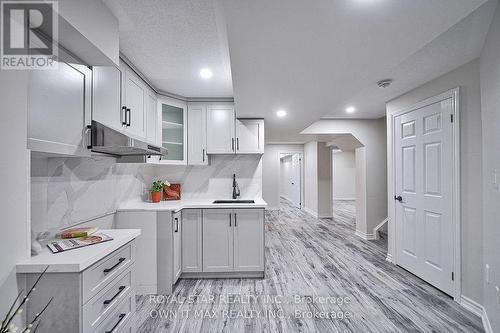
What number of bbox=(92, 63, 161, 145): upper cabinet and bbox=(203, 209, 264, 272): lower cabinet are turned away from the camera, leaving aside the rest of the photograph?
0

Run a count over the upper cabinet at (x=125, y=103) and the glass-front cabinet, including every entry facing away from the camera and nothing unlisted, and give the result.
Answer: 0

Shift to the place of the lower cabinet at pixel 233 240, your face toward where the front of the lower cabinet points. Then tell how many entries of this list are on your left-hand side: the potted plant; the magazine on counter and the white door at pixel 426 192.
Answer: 1

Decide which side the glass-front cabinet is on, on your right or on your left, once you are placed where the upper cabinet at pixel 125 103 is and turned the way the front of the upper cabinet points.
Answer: on your left

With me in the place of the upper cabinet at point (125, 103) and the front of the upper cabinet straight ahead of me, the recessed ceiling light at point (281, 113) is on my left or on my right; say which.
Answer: on my left

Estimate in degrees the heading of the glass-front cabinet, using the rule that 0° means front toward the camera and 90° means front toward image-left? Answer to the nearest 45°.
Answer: approximately 315°

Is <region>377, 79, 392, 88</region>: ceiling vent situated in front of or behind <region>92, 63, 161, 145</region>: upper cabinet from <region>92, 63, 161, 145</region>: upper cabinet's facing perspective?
in front
